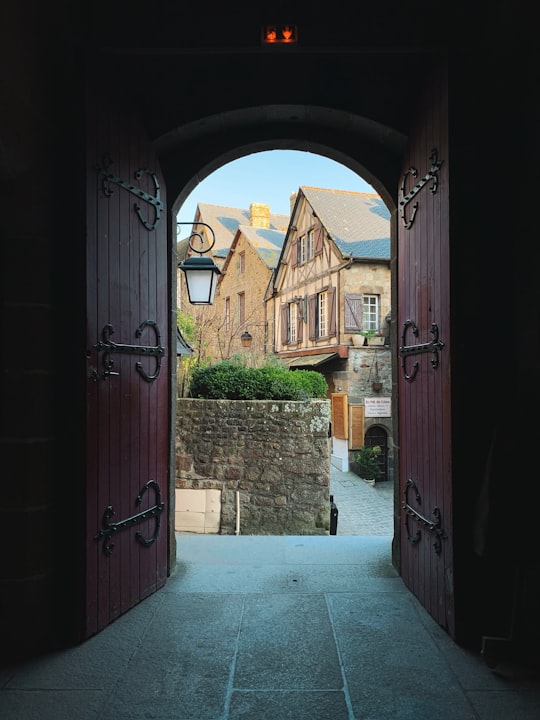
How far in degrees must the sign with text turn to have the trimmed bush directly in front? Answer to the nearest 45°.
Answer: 0° — it already faces it

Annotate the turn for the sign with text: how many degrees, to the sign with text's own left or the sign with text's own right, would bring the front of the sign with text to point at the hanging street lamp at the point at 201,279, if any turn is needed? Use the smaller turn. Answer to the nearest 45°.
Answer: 0° — it already faces it

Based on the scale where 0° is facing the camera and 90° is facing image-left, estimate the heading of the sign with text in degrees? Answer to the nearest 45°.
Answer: approximately 0°

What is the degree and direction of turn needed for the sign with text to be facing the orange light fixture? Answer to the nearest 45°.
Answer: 0° — it already faces it

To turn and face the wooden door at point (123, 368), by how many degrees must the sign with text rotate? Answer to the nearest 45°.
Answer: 0° — it already faces it

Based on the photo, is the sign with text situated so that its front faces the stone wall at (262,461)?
yes
